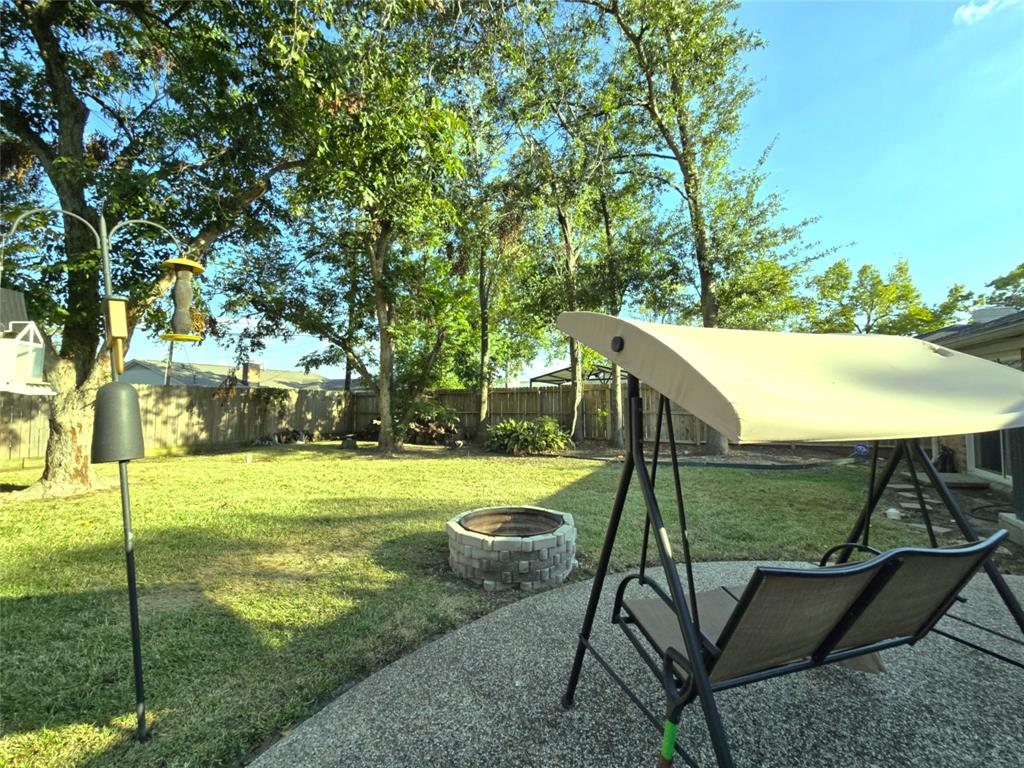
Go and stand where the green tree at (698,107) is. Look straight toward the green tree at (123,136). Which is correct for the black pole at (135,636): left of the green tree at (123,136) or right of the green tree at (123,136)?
left

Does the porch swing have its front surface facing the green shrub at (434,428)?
yes

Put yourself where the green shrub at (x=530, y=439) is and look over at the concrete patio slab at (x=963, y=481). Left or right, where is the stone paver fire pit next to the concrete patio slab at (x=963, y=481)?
right

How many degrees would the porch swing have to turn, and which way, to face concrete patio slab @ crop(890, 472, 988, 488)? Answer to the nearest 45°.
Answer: approximately 45° to its right

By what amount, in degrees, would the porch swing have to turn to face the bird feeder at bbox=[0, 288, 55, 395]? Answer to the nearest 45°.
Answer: approximately 45° to its left

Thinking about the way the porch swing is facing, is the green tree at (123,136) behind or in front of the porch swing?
in front

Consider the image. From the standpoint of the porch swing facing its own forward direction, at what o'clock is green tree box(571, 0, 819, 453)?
The green tree is roughly at 1 o'clock from the porch swing.

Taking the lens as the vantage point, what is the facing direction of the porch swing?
facing away from the viewer and to the left of the viewer

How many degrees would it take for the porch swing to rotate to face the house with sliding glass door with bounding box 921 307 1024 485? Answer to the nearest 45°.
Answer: approximately 45° to its right

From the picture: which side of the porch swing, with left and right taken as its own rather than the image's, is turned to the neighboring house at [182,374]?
front

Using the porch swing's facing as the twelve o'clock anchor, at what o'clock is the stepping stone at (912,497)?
The stepping stone is roughly at 2 o'clock from the porch swing.

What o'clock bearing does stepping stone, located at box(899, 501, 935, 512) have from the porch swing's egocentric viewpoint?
The stepping stone is roughly at 2 o'clock from the porch swing.
